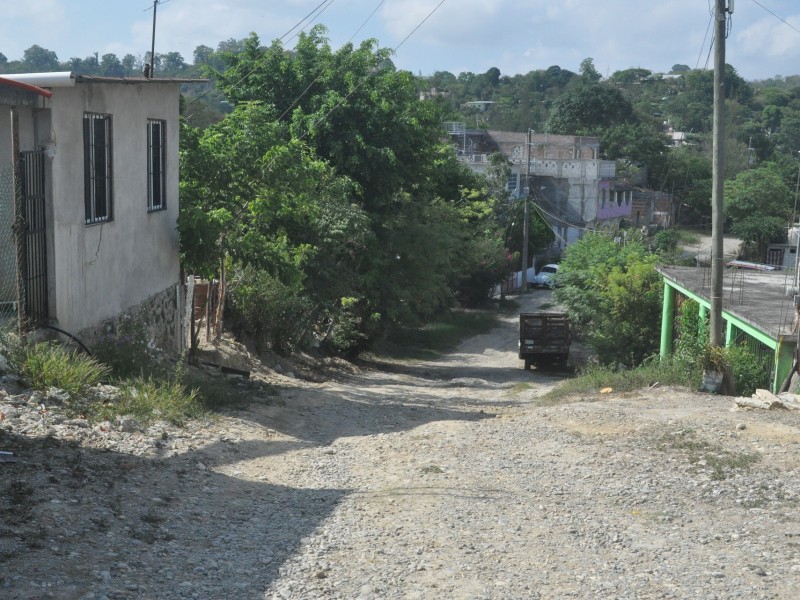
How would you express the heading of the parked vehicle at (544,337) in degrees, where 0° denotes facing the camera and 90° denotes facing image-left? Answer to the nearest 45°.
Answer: approximately 180°

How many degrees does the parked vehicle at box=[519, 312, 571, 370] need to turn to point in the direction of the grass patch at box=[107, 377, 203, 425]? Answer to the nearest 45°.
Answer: approximately 180°

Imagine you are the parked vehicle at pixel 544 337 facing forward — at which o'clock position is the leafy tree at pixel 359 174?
The leafy tree is roughly at 8 o'clock from the parked vehicle.

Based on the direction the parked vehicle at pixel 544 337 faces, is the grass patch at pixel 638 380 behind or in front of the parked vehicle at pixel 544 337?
behind

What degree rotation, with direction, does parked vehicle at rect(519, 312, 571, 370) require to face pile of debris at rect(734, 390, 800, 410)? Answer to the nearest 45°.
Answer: approximately 180°

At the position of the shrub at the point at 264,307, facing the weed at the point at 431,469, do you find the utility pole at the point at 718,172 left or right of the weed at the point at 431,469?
left

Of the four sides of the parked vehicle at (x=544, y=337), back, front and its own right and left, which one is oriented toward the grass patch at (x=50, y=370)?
back

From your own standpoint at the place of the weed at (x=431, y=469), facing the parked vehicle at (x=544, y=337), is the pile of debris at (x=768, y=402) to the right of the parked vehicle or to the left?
right

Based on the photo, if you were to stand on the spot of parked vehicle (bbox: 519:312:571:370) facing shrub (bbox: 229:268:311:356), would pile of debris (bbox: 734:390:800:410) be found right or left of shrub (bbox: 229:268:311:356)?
left

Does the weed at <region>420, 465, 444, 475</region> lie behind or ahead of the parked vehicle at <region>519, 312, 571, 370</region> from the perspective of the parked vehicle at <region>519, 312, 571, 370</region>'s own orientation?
behind

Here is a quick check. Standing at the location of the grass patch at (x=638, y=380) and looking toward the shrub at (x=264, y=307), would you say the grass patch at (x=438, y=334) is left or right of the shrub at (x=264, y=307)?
right

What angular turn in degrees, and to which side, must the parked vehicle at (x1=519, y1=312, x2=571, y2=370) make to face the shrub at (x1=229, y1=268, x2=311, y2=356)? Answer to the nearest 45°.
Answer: approximately 135° to its left
